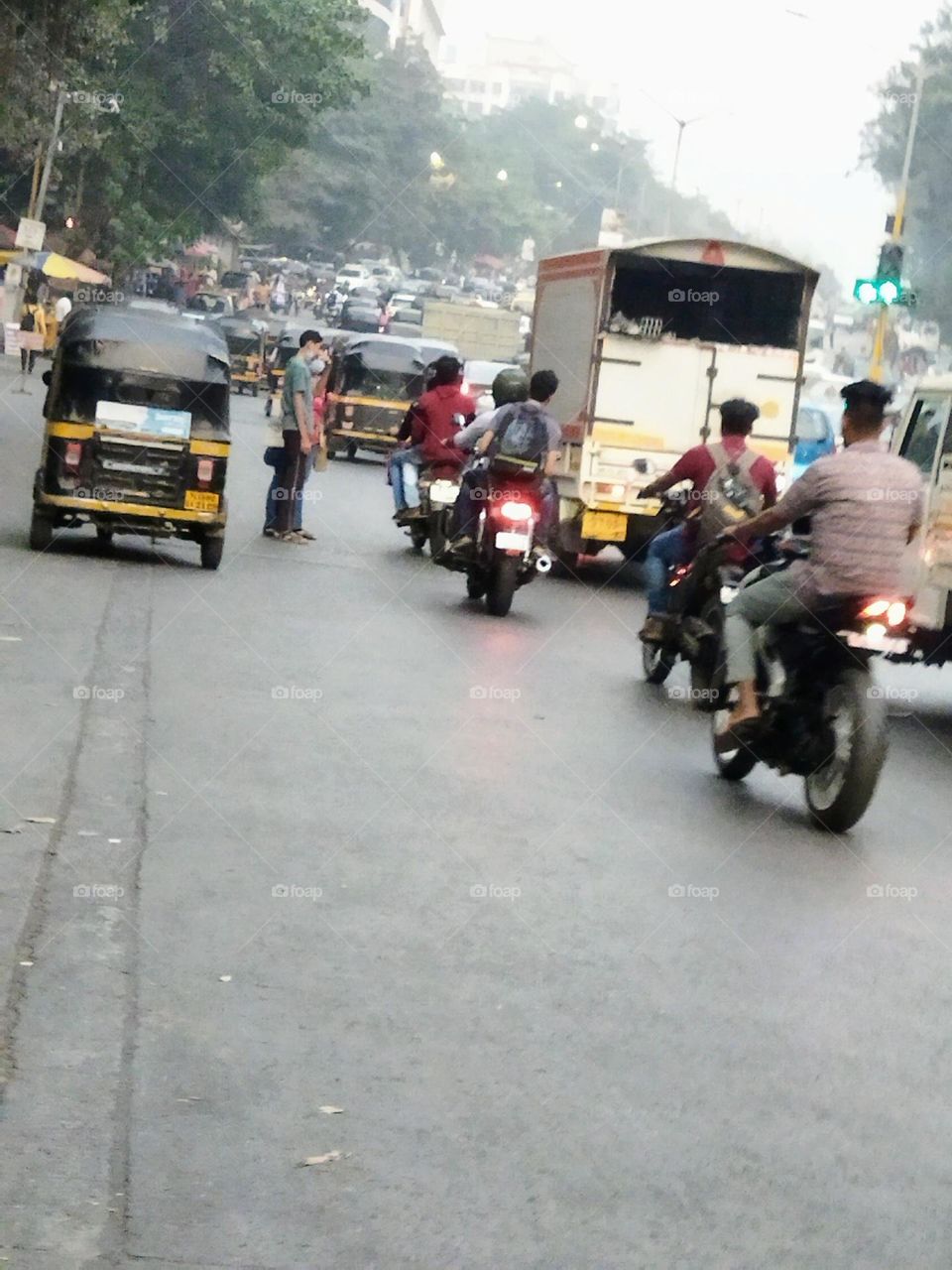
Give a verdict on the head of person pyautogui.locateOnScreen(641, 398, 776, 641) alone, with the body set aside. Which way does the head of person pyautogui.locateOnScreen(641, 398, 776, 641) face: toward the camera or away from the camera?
away from the camera

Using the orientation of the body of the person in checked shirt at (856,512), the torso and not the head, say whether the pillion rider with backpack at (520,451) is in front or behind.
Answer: in front

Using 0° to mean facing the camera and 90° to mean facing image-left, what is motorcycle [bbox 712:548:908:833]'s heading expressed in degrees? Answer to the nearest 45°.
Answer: approximately 135°

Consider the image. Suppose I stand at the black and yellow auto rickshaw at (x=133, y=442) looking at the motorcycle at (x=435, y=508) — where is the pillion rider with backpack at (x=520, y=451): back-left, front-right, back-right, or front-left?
front-right

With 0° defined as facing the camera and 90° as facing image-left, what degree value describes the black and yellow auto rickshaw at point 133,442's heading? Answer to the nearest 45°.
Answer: approximately 180°

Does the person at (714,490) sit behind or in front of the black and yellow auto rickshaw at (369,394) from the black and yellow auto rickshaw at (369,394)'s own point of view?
behind

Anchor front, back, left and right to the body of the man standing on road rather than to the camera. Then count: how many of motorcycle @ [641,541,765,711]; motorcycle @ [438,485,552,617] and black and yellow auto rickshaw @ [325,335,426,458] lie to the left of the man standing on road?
1

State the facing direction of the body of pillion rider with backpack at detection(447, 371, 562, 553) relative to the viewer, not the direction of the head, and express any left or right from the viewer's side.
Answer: facing away from the viewer

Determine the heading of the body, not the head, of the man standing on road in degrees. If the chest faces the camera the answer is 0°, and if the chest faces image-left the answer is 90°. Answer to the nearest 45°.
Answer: approximately 270°

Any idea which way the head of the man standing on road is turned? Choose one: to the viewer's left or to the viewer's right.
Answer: to the viewer's right

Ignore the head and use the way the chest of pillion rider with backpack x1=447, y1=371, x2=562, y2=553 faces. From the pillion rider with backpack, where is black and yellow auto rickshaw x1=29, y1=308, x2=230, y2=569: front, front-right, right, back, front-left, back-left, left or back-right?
left

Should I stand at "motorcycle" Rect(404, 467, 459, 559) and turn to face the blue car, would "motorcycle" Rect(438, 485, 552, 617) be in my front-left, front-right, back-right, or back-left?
back-right

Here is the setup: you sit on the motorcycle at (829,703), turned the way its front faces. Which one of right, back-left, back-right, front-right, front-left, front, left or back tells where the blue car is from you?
front-right

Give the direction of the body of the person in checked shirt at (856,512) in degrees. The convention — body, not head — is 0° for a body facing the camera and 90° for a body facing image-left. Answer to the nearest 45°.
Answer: approximately 135°

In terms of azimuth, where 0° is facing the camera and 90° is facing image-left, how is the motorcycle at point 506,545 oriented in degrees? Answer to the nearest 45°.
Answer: approximately 180°

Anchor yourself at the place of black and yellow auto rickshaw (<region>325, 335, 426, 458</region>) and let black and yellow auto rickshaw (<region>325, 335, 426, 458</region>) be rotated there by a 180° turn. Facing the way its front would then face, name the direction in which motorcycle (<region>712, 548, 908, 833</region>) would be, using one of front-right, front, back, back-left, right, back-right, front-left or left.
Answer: front

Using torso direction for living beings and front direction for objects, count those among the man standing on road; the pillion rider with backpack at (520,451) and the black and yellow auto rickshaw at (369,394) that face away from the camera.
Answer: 2
